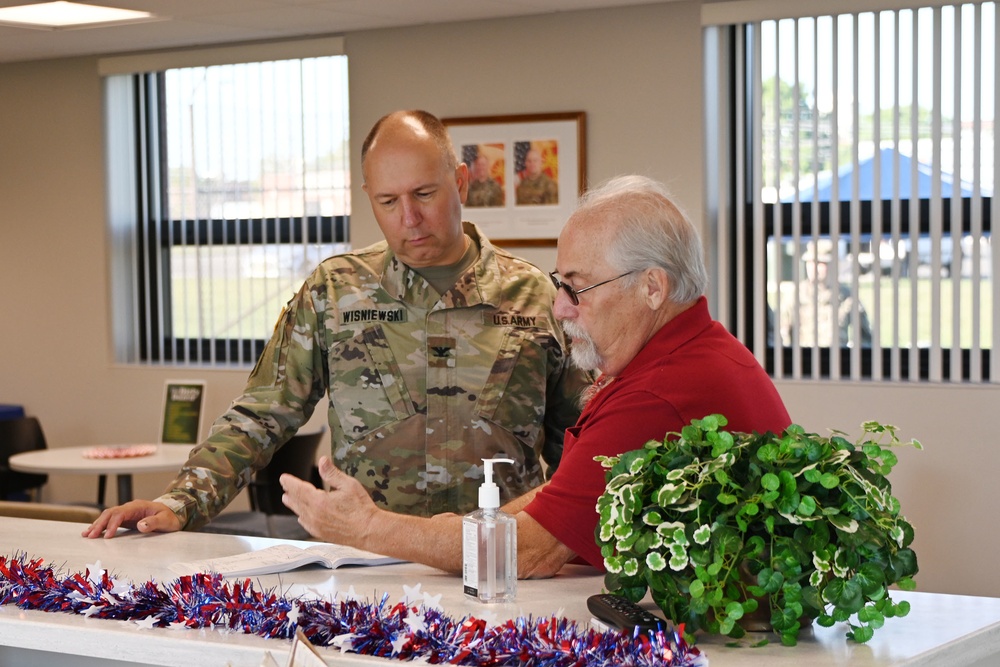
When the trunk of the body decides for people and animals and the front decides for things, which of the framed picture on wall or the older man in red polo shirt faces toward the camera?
the framed picture on wall

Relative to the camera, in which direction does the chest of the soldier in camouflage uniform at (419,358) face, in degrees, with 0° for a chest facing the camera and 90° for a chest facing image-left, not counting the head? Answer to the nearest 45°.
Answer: approximately 0°

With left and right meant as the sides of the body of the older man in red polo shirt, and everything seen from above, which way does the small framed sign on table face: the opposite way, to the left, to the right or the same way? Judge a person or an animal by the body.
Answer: to the left

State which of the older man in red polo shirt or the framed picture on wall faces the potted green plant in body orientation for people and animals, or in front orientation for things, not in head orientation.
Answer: the framed picture on wall

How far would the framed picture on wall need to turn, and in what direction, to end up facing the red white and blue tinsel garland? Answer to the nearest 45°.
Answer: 0° — it already faces it

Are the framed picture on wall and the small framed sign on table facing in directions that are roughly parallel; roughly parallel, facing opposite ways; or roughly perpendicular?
roughly parallel

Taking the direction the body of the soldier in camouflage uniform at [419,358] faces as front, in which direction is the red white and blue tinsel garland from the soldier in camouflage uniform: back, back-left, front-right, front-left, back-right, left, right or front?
front

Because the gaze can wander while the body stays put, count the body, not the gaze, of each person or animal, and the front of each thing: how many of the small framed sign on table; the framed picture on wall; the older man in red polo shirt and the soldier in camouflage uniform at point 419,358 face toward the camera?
3

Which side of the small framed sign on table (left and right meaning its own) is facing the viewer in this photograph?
front

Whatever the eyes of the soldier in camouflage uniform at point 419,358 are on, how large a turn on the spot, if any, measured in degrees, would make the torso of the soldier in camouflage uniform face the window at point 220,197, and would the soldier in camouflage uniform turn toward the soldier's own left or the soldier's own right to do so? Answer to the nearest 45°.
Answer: approximately 180°

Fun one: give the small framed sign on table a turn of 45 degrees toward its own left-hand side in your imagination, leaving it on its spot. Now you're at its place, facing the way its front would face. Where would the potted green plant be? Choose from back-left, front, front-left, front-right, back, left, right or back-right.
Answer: front-right

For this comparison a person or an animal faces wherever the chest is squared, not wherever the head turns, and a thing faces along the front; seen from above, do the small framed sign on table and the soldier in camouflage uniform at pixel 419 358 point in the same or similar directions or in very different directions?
same or similar directions

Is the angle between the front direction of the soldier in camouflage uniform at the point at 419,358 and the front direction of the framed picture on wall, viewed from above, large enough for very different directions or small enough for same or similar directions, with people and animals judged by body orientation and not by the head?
same or similar directions

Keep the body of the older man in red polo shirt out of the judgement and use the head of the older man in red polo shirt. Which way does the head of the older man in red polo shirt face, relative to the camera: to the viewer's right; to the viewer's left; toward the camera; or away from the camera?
to the viewer's left
